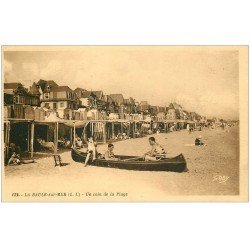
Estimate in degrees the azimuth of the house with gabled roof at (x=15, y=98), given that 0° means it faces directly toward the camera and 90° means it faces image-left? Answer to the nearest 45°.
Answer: approximately 315°

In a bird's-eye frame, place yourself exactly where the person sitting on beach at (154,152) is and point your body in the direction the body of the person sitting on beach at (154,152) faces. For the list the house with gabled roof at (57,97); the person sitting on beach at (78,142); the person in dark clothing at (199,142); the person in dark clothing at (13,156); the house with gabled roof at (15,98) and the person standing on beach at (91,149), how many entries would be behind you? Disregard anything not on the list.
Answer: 1

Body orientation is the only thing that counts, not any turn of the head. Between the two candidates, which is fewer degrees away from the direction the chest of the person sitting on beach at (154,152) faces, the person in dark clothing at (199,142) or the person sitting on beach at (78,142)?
the person sitting on beach

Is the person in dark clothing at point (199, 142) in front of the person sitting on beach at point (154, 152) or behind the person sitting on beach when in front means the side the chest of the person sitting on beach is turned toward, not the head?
behind

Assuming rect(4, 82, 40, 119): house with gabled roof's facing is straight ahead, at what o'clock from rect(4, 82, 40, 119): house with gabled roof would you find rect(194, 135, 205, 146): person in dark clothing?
The person in dark clothing is roughly at 11 o'clock from the house with gabled roof.

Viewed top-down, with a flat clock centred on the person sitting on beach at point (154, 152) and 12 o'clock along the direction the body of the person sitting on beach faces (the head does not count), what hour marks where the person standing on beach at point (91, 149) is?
The person standing on beach is roughly at 12 o'clock from the person sitting on beach.

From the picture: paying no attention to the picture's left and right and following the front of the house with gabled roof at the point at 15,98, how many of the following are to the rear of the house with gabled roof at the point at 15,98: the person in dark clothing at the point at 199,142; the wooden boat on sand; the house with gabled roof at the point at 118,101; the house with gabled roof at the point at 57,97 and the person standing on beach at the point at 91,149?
0

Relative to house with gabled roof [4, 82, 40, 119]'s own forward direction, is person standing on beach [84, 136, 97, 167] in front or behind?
in front
